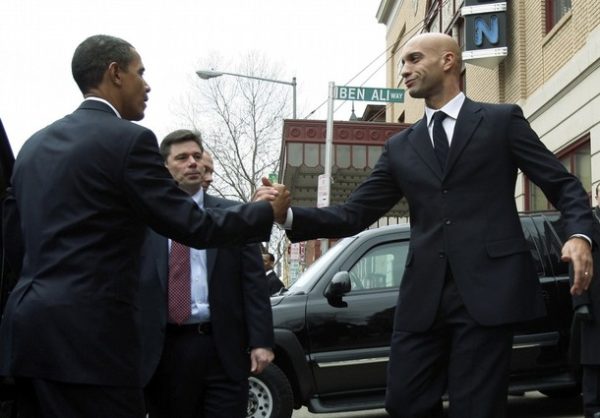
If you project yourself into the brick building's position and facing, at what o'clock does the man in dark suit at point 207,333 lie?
The man in dark suit is roughly at 11 o'clock from the brick building.

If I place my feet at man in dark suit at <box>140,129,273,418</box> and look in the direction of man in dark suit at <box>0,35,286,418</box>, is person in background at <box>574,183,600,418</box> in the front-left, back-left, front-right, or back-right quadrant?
back-left

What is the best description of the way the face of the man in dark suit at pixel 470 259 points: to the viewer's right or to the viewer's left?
to the viewer's left

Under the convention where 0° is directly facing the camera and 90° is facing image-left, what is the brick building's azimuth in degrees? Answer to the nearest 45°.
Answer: approximately 45°
